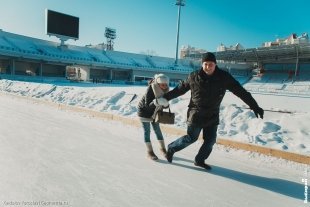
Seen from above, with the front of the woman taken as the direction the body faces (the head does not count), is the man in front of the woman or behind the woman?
in front

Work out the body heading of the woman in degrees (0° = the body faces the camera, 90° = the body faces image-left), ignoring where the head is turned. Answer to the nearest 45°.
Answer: approximately 315°

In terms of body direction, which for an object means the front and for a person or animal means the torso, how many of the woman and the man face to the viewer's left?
0

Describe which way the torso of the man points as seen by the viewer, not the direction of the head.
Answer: toward the camera

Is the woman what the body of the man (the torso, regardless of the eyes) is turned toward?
no
